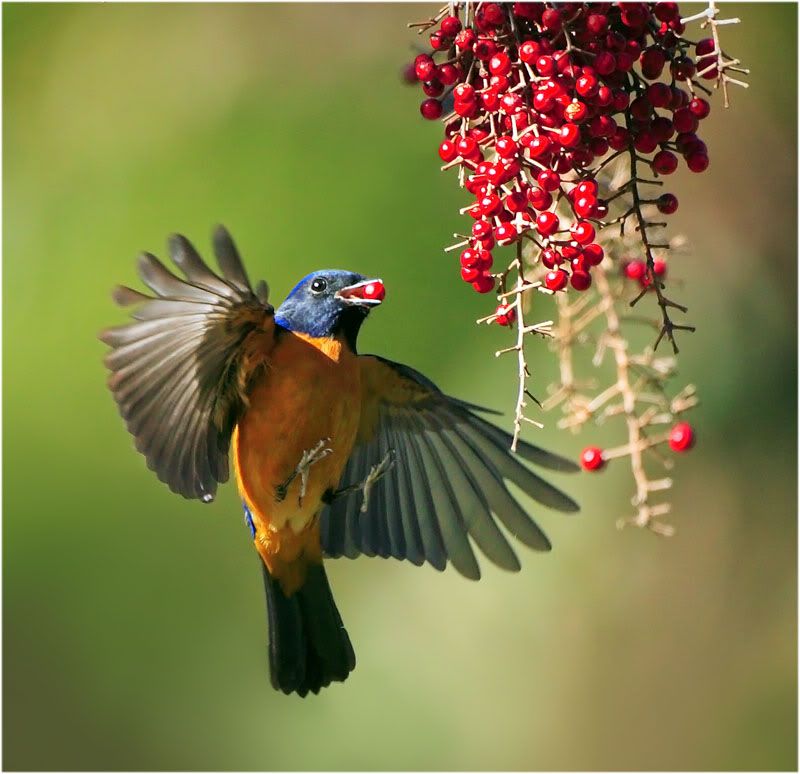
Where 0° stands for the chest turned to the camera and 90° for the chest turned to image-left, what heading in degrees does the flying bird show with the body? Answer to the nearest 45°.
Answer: approximately 315°

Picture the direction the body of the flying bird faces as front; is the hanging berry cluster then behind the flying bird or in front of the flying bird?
in front
